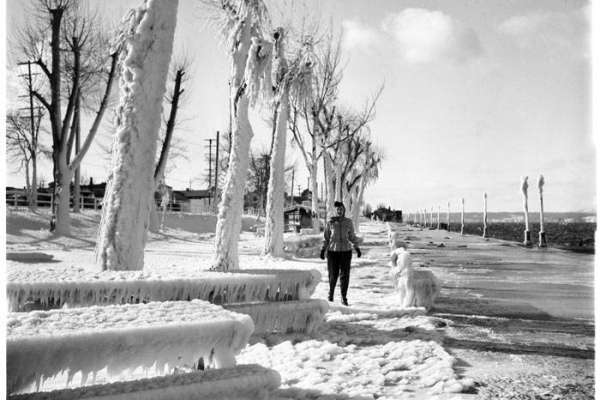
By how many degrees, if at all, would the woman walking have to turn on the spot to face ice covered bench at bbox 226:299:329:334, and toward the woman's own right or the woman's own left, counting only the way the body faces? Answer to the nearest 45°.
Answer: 0° — they already face it

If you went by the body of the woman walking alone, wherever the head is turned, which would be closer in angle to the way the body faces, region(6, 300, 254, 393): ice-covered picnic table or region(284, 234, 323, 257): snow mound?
the ice-covered picnic table

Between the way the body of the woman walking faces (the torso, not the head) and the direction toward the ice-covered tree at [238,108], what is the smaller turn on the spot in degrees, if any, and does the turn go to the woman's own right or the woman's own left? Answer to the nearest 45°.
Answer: approximately 135° to the woman's own right

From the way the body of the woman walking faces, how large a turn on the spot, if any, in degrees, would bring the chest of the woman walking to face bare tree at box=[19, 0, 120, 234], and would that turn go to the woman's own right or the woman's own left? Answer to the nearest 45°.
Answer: approximately 135° to the woman's own right

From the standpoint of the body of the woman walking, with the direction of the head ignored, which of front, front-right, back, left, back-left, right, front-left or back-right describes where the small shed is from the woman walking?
back

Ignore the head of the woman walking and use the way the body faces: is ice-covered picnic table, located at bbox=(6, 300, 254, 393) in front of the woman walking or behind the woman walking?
in front

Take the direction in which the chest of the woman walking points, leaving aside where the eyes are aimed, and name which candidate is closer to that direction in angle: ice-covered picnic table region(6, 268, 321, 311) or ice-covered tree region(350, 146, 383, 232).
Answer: the ice-covered picnic table

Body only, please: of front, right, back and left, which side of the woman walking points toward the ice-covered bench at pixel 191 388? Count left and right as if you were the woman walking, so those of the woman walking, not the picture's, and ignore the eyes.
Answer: front

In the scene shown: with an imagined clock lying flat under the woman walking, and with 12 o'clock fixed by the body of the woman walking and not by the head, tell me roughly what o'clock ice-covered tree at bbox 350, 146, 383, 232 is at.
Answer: The ice-covered tree is roughly at 6 o'clock from the woman walking.

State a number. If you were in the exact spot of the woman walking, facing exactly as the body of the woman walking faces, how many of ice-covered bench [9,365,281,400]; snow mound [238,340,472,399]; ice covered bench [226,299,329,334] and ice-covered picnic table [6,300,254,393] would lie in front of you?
4

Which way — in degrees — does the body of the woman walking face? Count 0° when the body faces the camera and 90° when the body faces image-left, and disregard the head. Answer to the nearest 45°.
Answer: approximately 0°
